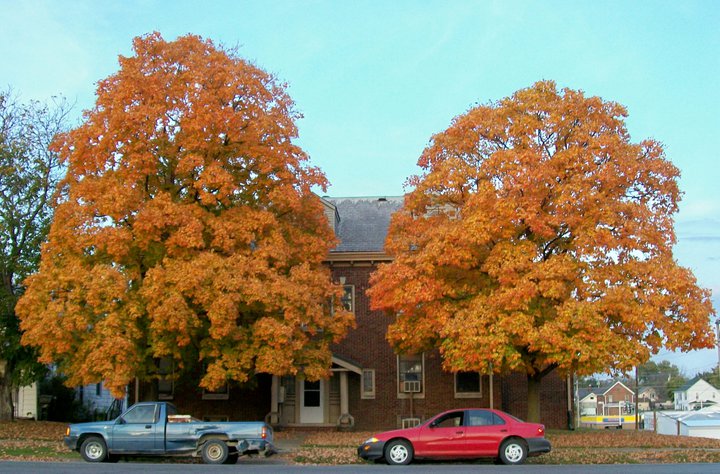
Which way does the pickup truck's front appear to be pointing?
to the viewer's left

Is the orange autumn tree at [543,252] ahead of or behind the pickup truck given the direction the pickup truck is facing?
behind

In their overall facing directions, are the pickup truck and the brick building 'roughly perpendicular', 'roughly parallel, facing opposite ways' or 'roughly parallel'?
roughly perpendicular

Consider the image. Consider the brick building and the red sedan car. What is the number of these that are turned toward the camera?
1

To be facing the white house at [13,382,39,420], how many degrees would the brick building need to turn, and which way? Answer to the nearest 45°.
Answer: approximately 135° to its right

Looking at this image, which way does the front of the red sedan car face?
to the viewer's left

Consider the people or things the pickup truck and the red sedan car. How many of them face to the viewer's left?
2

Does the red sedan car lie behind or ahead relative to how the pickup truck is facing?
behind

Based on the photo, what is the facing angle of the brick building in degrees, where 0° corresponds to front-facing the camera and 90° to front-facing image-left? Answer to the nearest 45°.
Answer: approximately 0°

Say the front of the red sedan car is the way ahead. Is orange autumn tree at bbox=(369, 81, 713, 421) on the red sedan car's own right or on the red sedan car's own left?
on the red sedan car's own right

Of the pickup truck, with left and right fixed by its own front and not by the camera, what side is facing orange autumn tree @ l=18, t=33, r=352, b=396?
right
